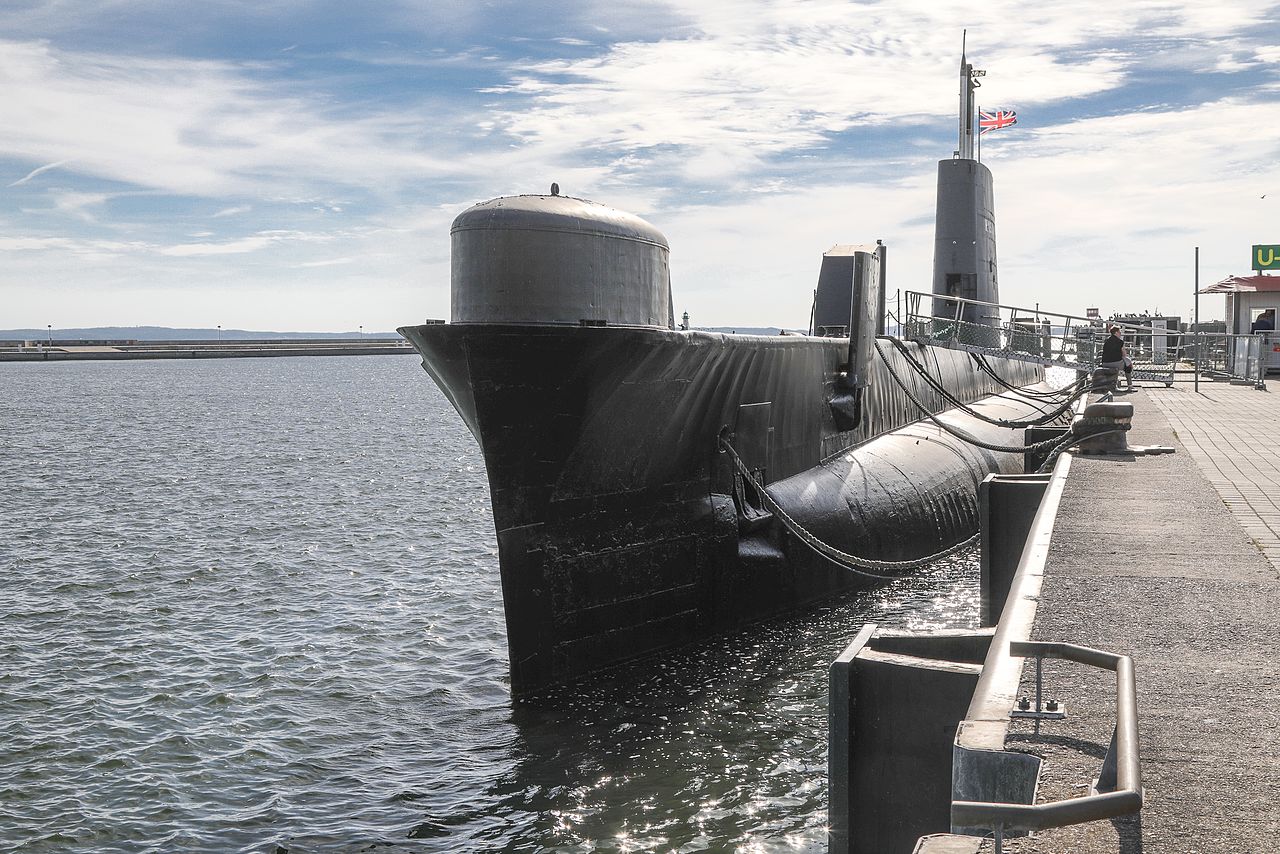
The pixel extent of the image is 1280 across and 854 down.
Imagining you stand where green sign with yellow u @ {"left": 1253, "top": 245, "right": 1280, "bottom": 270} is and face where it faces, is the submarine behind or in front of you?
in front

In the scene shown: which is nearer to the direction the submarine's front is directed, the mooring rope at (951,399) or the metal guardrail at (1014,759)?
the metal guardrail

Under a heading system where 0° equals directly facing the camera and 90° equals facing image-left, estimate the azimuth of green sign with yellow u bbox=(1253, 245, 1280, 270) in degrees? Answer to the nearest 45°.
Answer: approximately 0°

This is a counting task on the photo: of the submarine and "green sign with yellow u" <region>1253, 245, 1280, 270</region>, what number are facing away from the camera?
0

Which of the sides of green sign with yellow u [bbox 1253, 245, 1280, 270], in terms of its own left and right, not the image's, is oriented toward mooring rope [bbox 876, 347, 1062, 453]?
front

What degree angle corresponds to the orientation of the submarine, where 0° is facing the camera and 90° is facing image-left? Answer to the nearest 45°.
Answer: approximately 45°

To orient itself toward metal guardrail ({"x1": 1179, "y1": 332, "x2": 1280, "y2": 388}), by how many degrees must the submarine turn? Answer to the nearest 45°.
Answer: approximately 180°

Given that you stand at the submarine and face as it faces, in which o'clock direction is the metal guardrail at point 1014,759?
The metal guardrail is roughly at 12 o'clock from the submarine.
